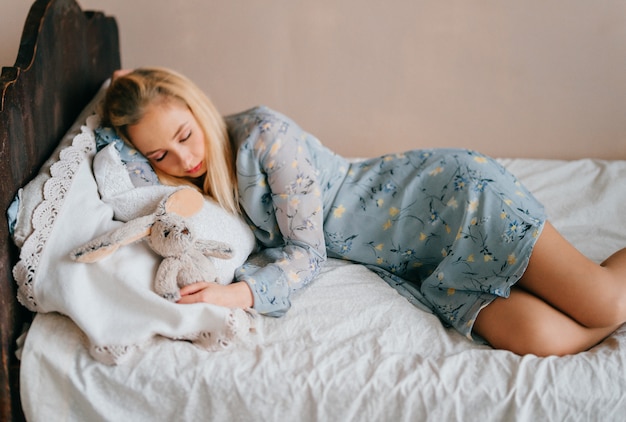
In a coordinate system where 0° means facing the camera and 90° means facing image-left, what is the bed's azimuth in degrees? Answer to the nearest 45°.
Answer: approximately 270°
